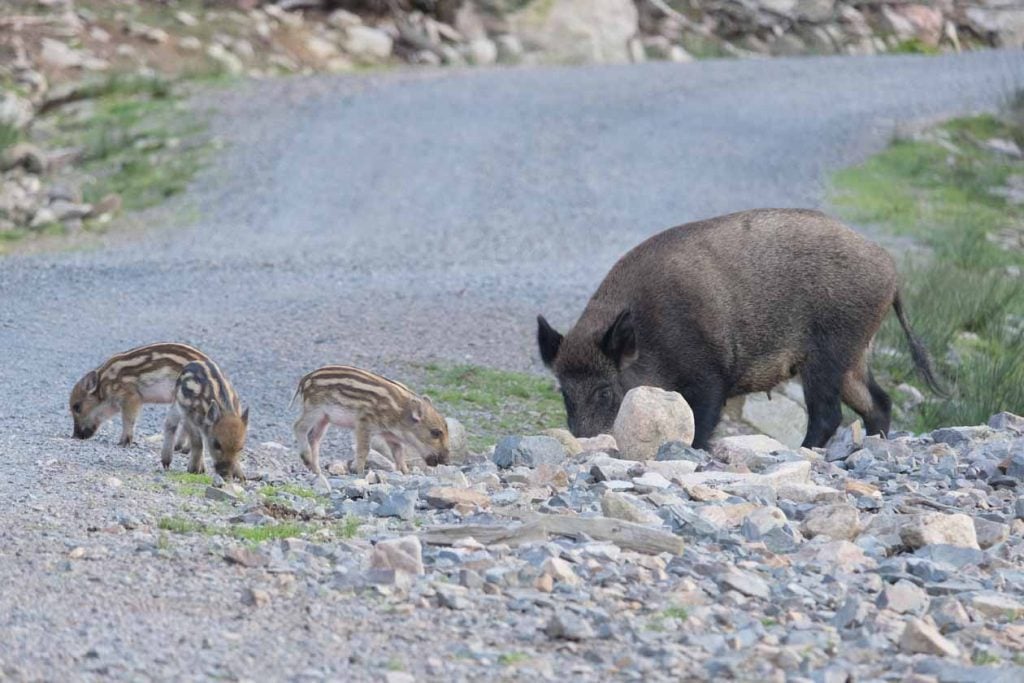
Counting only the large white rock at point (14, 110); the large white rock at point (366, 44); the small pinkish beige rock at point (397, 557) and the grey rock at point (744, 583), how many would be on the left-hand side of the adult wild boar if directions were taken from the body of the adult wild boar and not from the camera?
2

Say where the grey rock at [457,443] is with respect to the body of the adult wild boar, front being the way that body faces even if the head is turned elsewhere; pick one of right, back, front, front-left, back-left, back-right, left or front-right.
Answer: front-left

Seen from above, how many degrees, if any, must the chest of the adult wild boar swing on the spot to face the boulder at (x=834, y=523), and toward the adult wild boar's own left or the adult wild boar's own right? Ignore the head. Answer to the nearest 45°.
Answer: approximately 90° to the adult wild boar's own left

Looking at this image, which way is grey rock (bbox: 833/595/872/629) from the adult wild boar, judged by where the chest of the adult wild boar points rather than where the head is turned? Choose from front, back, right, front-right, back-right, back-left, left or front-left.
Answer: left

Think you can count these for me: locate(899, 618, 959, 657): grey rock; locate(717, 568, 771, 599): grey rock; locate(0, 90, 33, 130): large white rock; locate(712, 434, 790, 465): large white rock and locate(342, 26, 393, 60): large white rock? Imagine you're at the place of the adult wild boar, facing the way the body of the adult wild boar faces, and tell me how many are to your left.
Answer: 3

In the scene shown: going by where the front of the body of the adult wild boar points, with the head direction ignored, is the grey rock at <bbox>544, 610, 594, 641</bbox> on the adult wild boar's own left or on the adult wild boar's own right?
on the adult wild boar's own left

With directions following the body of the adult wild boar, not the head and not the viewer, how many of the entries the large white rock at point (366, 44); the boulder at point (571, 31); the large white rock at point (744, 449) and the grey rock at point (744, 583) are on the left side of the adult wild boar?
2

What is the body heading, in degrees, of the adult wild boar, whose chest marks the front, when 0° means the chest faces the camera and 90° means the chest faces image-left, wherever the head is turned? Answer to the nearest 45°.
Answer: approximately 90°

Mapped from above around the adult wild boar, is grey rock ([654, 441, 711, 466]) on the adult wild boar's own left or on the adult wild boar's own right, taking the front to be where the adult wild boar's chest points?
on the adult wild boar's own left

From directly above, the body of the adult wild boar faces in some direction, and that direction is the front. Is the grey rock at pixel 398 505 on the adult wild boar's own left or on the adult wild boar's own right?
on the adult wild boar's own left

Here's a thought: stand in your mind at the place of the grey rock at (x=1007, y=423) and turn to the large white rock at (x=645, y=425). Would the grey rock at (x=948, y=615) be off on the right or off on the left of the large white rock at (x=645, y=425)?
left

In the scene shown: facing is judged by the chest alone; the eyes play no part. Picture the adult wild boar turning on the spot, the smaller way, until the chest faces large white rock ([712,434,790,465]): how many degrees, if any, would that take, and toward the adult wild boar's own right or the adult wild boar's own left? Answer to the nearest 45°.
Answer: approximately 90° to the adult wild boar's own left
